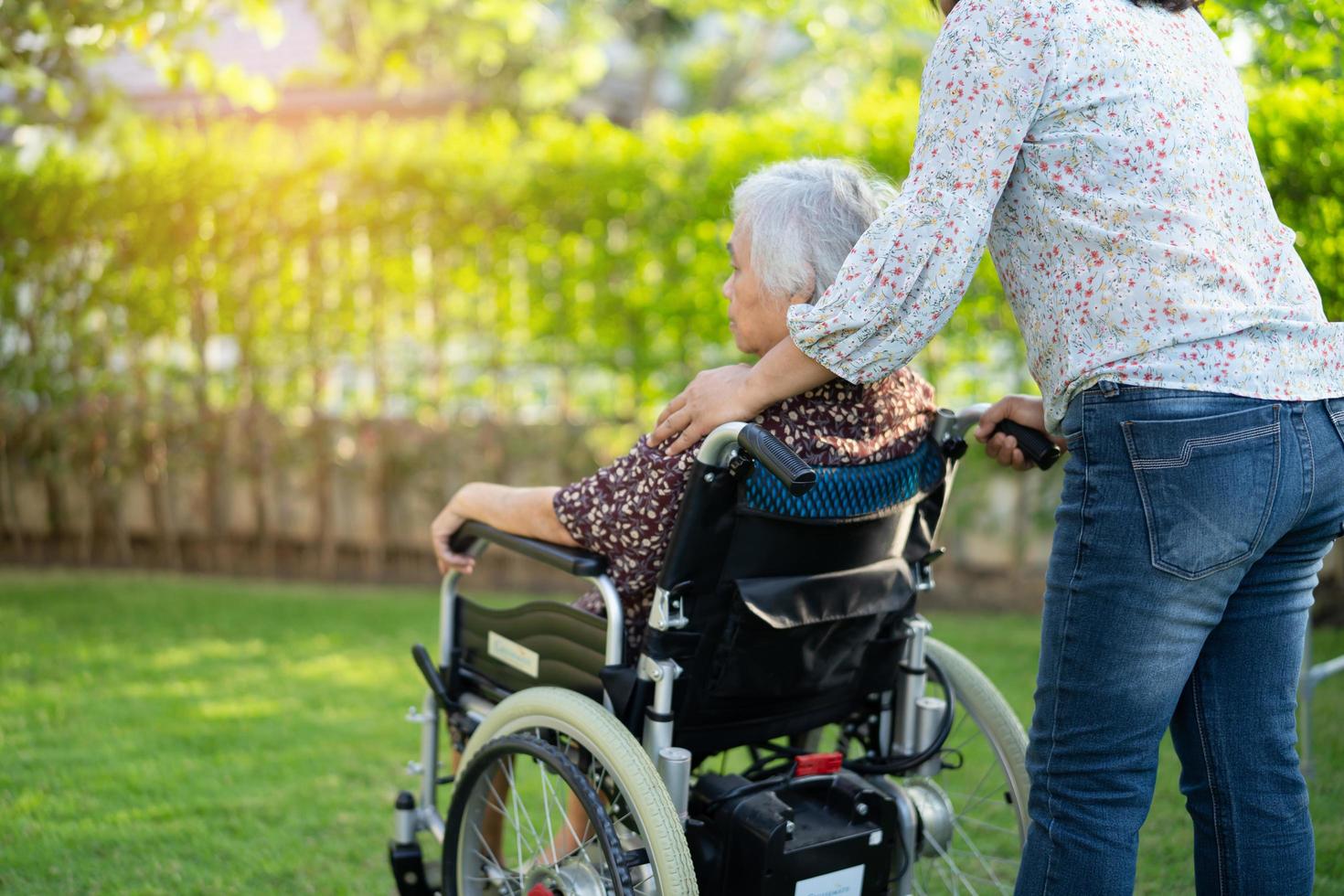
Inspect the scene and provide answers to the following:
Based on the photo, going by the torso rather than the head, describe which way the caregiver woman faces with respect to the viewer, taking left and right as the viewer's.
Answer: facing away from the viewer and to the left of the viewer

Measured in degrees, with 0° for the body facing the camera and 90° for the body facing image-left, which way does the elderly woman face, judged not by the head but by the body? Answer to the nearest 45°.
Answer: approximately 135°

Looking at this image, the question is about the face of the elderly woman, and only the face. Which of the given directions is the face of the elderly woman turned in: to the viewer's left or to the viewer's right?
to the viewer's left

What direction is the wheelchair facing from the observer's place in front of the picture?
facing away from the viewer and to the left of the viewer
